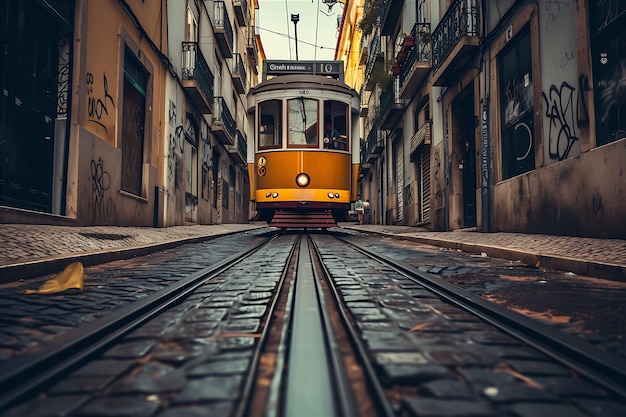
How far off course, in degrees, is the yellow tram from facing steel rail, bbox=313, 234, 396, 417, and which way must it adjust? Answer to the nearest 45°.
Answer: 0° — it already faces it

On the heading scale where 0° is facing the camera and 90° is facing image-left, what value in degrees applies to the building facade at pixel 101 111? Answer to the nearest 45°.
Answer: approximately 315°

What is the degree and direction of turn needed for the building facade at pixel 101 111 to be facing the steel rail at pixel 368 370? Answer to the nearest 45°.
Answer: approximately 45° to its right

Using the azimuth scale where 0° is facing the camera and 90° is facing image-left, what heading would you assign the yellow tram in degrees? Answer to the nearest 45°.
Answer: approximately 0°

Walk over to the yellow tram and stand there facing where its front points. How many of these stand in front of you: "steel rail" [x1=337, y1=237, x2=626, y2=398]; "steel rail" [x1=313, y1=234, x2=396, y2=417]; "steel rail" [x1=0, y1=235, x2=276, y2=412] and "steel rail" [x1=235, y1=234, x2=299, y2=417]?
4

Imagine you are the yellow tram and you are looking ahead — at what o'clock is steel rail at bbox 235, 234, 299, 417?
The steel rail is roughly at 12 o'clock from the yellow tram.

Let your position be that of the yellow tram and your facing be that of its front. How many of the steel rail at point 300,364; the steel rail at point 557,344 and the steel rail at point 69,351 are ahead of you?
3

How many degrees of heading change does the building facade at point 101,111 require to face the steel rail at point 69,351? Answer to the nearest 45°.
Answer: approximately 45° to its right

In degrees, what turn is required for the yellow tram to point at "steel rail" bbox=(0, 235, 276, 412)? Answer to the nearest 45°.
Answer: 0° — it already faces it
